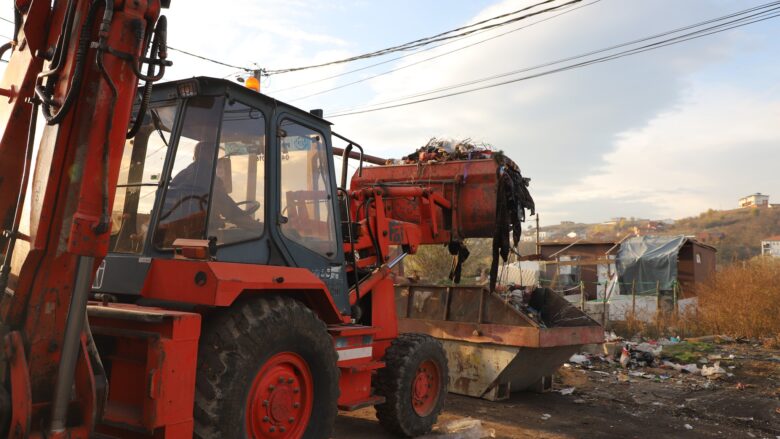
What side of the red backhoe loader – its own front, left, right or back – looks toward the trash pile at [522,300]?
front

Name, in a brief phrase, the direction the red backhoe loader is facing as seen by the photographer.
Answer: facing away from the viewer and to the right of the viewer

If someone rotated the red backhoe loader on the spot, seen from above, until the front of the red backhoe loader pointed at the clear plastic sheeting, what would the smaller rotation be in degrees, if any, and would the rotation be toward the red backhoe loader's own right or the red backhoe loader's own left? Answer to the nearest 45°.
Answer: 0° — it already faces it

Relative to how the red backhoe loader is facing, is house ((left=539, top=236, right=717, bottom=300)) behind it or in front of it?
in front

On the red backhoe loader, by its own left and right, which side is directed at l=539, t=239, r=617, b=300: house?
front

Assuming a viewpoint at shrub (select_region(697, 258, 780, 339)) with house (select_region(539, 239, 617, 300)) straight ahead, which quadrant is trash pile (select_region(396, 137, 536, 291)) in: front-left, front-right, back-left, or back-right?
back-left

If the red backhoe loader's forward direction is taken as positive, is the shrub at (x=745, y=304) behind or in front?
in front
